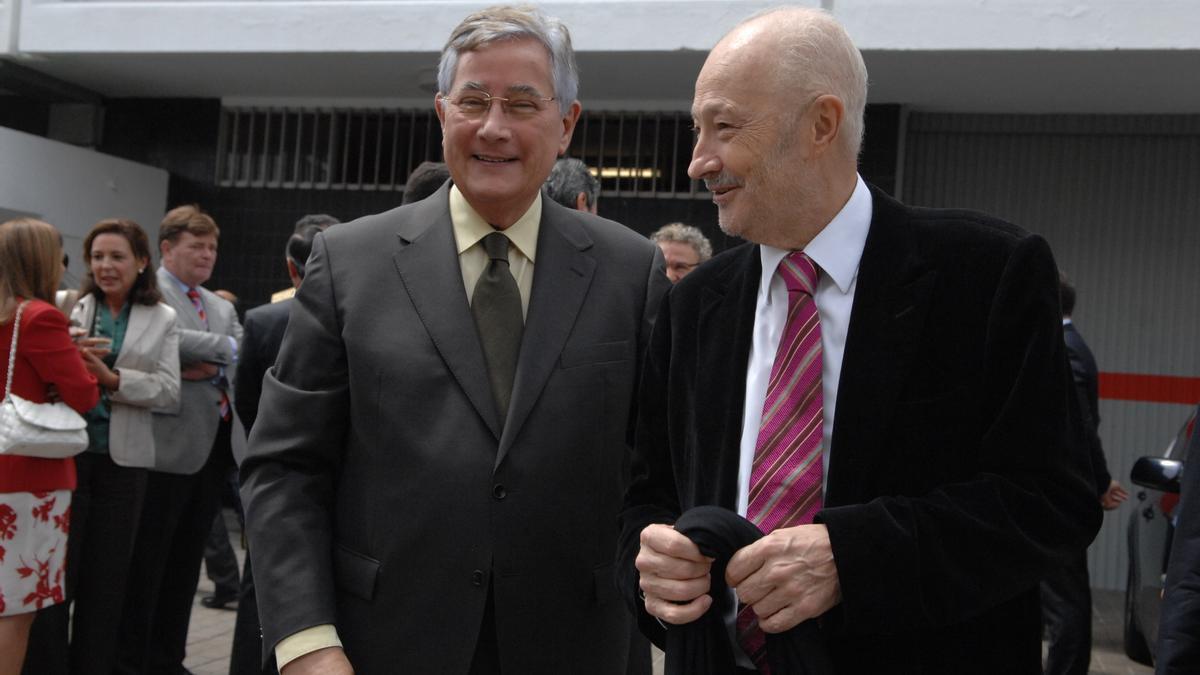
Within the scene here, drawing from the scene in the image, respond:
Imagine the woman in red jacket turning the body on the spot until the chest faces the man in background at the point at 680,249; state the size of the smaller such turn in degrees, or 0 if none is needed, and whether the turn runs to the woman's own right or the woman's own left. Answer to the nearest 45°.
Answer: approximately 45° to the woman's own right

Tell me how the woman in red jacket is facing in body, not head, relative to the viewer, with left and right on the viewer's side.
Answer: facing away from the viewer and to the right of the viewer

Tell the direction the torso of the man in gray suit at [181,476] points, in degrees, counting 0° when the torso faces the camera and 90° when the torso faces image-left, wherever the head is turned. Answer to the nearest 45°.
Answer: approximately 315°

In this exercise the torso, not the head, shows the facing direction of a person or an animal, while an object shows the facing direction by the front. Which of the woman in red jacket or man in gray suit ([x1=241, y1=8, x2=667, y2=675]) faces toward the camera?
the man in gray suit

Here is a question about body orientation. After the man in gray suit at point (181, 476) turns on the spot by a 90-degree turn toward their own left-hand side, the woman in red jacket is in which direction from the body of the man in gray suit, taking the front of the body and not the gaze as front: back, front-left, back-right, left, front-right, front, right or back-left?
back

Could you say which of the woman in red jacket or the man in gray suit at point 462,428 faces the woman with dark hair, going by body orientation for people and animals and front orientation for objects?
the woman in red jacket

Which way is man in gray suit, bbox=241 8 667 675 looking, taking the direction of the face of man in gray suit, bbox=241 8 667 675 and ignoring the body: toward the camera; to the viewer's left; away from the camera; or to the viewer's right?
toward the camera

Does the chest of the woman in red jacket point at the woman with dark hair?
yes

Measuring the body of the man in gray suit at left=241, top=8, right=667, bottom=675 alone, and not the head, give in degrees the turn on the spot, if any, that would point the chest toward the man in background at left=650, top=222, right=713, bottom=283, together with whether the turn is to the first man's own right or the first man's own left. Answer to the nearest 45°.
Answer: approximately 180°

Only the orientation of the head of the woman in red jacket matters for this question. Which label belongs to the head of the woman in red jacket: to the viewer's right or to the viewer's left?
to the viewer's right

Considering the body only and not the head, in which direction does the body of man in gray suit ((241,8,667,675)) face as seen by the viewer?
toward the camera

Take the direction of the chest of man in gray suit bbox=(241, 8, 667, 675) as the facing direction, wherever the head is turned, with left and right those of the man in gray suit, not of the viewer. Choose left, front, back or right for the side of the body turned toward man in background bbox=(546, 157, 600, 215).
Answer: back

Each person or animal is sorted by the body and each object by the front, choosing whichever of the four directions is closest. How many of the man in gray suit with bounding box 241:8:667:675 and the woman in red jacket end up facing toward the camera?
1
